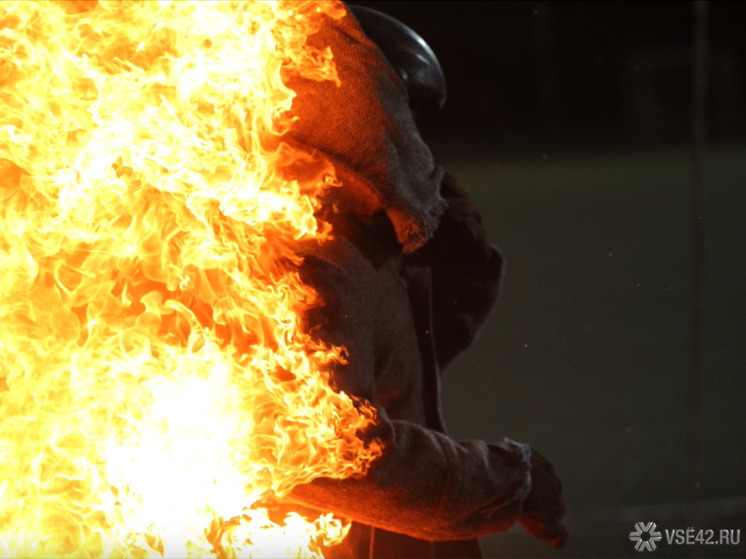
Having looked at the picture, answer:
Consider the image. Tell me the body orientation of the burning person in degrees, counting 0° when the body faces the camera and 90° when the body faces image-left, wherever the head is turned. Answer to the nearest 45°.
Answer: approximately 270°
